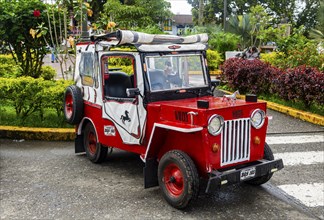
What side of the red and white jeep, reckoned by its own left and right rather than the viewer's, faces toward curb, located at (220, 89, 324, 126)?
left

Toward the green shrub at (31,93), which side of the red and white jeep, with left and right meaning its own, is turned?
back

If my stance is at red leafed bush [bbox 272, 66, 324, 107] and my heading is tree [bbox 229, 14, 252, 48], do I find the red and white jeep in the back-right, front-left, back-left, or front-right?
back-left

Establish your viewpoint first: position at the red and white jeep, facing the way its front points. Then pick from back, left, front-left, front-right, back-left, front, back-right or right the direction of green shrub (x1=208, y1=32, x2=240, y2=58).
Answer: back-left

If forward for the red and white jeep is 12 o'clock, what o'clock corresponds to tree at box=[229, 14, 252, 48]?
The tree is roughly at 8 o'clock from the red and white jeep.

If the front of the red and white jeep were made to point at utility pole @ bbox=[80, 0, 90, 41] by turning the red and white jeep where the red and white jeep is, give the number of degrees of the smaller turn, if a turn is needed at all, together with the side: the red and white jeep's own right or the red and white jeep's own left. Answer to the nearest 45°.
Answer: approximately 180°

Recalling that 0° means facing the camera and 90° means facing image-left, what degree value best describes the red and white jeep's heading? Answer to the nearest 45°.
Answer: approximately 315°

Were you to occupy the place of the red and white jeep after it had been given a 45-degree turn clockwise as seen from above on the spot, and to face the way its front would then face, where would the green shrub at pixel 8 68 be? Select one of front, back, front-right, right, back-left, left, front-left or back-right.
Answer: back-right

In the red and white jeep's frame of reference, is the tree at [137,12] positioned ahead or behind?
behind

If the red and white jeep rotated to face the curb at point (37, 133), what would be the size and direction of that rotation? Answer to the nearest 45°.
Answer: approximately 180°
